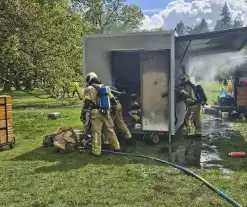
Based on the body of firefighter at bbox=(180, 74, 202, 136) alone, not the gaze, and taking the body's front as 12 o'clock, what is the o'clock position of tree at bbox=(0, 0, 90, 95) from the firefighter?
The tree is roughly at 1 o'clock from the firefighter.

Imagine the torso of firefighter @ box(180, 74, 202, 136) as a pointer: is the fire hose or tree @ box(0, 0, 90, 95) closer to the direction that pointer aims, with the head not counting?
the tree

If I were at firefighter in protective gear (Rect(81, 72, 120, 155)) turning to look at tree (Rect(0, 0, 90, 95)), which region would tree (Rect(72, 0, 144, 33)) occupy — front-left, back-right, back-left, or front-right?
front-right

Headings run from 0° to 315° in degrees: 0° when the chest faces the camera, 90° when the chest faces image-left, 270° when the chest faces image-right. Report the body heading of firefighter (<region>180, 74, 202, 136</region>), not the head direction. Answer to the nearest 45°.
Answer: approximately 90°

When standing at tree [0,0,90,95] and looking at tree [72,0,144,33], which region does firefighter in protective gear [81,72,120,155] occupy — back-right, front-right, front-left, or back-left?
back-right

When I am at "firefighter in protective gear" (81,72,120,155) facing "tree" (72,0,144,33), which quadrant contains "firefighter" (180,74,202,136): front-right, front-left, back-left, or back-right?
front-right

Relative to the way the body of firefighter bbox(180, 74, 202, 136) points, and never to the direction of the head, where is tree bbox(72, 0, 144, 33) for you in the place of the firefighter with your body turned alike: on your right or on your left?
on your right

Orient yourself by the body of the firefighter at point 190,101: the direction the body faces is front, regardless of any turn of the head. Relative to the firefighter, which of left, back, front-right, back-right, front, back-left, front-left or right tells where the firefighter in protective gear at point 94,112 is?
front-left

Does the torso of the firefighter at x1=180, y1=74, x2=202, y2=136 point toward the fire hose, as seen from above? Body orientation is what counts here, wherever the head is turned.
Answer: no

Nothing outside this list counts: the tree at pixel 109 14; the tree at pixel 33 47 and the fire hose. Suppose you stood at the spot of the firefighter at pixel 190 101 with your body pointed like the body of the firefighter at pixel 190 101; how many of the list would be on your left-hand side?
1
